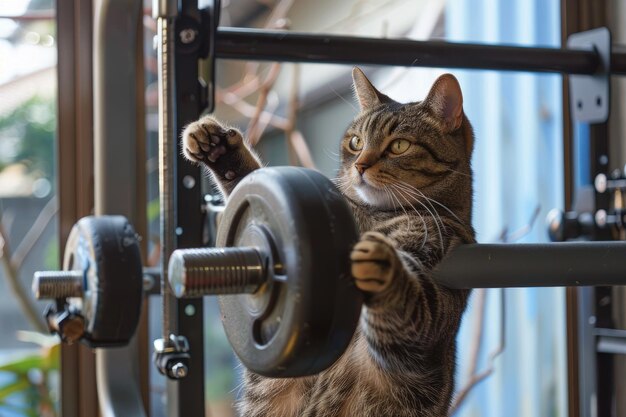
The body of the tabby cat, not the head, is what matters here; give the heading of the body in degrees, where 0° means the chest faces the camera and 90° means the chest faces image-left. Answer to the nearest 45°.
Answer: approximately 45°
